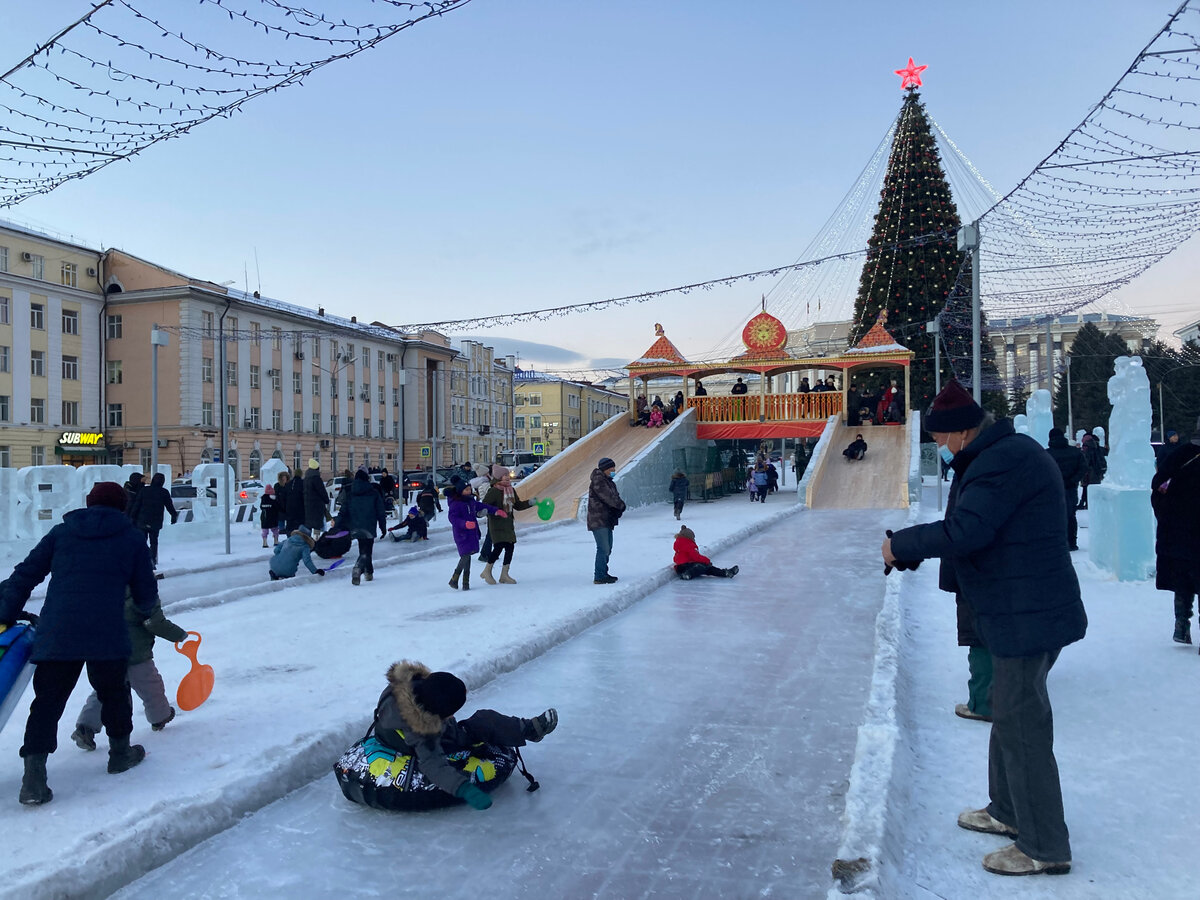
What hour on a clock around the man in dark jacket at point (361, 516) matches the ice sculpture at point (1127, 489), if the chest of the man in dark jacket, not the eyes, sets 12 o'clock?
The ice sculpture is roughly at 4 o'clock from the man in dark jacket.

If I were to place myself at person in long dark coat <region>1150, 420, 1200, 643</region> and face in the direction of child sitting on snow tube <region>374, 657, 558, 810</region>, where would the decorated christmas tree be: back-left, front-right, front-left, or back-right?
back-right

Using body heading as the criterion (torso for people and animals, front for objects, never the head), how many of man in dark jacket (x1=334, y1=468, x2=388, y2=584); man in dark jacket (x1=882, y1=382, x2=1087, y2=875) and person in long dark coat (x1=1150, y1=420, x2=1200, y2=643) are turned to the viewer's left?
1

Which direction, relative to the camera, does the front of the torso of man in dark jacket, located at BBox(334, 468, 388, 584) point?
away from the camera

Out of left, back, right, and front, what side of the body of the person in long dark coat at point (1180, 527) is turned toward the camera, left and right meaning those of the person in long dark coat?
back

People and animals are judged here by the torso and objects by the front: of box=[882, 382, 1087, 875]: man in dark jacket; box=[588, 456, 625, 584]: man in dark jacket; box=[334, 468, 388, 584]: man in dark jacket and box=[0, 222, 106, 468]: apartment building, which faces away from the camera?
box=[334, 468, 388, 584]: man in dark jacket

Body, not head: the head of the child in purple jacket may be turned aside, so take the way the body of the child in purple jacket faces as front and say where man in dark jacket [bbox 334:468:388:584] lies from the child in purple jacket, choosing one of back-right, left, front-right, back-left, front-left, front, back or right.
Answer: back

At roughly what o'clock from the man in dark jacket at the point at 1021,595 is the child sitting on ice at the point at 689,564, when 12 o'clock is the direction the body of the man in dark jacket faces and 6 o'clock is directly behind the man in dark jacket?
The child sitting on ice is roughly at 2 o'clock from the man in dark jacket.

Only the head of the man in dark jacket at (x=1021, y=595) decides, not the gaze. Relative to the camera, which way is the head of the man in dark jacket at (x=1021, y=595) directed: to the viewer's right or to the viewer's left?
to the viewer's left

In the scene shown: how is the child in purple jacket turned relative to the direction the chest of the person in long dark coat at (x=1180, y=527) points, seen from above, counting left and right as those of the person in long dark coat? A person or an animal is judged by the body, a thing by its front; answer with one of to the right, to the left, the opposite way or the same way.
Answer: to the right

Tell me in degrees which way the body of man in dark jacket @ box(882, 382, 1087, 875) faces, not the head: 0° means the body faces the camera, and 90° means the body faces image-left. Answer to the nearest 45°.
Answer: approximately 90°

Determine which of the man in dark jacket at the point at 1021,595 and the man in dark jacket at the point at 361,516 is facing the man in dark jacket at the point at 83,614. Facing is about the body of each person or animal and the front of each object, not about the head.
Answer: the man in dark jacket at the point at 1021,595

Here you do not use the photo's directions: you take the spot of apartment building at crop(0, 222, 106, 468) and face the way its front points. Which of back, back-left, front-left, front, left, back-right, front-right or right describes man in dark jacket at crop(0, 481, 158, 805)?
front-right

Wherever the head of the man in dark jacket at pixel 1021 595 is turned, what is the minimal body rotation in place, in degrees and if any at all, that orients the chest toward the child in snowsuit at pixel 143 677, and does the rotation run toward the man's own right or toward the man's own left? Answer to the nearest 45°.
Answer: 0° — they already face them
